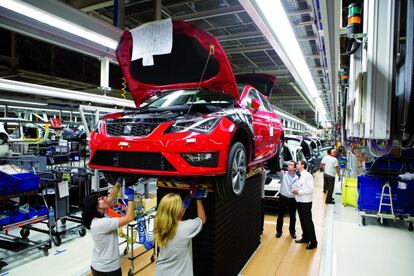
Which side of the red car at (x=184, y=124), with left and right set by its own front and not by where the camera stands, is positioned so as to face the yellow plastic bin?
back

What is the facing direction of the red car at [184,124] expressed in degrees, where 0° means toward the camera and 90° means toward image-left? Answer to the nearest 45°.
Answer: approximately 45°

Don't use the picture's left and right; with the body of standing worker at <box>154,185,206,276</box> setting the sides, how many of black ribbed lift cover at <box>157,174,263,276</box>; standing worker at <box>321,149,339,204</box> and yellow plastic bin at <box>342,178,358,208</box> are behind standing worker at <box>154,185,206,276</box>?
0

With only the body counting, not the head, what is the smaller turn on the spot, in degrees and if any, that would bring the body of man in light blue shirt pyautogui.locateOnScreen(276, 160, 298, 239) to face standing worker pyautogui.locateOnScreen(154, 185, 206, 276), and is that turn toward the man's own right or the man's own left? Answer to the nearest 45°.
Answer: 0° — they already face them

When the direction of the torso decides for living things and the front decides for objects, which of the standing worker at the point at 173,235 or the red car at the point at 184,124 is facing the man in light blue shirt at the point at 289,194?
the standing worker

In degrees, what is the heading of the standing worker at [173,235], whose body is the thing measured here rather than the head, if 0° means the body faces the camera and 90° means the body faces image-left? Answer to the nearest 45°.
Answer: approximately 225°

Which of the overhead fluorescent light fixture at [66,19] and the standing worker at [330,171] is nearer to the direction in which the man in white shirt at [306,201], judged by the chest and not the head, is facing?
the overhead fluorescent light fixture

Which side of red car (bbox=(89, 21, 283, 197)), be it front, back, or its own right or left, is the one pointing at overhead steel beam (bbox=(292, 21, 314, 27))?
back

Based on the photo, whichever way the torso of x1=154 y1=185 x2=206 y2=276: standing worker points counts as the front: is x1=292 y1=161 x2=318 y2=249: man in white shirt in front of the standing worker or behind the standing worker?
in front

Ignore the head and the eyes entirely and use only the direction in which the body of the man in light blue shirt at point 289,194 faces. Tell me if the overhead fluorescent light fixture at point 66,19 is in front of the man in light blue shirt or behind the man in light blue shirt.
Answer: in front

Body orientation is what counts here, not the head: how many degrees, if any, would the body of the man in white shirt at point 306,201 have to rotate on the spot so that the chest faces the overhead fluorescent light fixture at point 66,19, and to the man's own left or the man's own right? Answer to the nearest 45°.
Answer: approximately 45° to the man's own left
